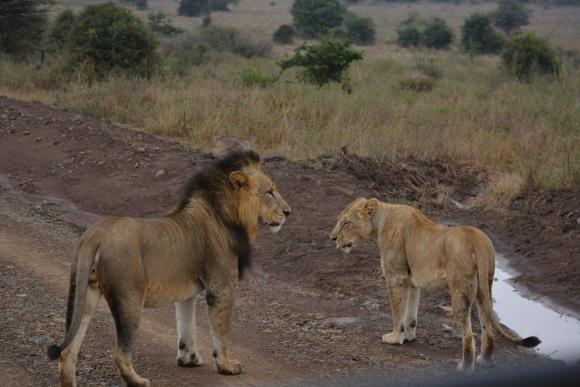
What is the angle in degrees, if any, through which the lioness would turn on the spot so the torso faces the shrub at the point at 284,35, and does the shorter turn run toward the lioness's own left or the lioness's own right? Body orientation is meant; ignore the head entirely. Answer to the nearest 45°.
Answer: approximately 45° to the lioness's own right

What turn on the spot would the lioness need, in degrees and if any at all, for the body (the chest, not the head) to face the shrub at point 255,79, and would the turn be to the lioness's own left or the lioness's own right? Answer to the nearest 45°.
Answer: approximately 45° to the lioness's own right

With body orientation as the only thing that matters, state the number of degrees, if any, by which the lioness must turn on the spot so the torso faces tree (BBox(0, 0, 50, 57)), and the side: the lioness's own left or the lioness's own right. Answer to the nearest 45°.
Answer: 0° — it already faces it

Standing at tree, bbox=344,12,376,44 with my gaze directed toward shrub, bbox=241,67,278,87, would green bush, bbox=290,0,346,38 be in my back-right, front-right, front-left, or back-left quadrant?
back-right

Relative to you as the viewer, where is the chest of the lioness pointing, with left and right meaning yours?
facing away from the viewer and to the left of the viewer

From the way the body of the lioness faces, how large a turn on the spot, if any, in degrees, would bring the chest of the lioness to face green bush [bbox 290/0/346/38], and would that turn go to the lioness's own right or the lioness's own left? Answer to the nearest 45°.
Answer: approximately 45° to the lioness's own right
